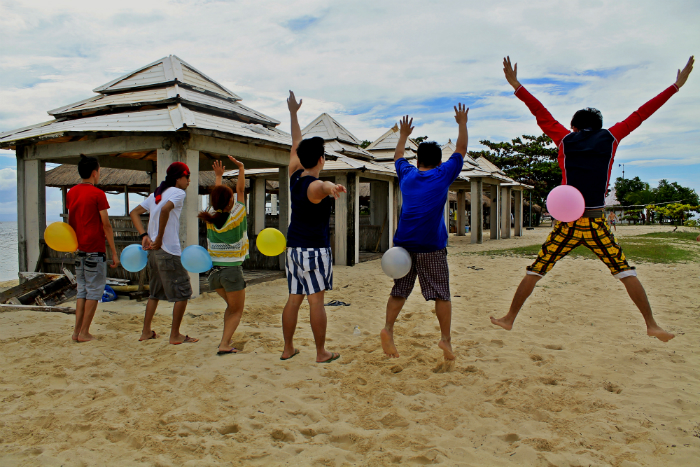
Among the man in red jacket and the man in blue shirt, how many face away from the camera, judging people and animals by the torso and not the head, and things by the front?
2

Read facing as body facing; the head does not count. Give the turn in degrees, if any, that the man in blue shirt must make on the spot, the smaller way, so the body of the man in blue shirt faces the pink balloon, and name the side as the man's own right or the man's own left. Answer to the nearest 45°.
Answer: approximately 90° to the man's own right

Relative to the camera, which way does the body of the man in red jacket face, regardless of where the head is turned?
away from the camera

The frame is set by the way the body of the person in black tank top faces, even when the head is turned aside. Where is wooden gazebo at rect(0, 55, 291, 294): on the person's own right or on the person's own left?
on the person's own left

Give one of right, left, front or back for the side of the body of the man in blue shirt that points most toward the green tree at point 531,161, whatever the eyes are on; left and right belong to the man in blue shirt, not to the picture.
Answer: front

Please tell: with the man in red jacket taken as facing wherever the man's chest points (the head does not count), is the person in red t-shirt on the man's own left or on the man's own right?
on the man's own left

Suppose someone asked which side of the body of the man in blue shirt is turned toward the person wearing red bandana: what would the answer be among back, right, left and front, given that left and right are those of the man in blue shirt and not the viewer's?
left

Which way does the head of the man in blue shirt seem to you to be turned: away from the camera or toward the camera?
away from the camera

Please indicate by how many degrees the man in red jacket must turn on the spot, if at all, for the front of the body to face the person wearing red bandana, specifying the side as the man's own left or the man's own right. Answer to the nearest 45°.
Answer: approximately 90° to the man's own left

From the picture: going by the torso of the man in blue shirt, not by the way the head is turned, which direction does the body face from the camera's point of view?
away from the camera

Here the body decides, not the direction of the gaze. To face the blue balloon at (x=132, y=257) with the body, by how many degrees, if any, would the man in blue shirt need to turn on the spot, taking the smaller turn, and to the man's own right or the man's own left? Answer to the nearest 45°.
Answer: approximately 90° to the man's own left
